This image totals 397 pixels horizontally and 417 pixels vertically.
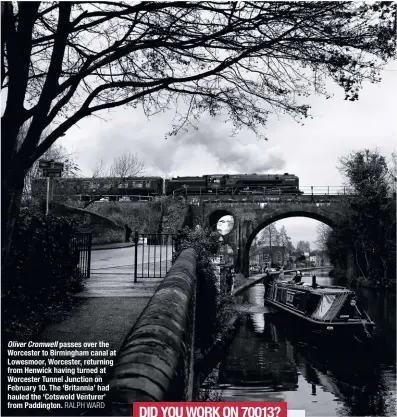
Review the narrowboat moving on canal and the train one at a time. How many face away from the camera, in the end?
0

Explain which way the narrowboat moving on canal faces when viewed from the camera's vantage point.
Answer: facing the viewer and to the right of the viewer

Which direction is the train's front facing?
to the viewer's right

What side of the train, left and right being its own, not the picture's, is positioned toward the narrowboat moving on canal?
right

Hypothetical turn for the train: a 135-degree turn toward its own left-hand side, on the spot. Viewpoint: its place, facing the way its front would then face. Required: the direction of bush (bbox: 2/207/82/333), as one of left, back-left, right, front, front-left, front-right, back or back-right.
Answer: back-left

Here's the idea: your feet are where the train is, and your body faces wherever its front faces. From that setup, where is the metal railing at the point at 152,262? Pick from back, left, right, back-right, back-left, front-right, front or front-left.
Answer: right
